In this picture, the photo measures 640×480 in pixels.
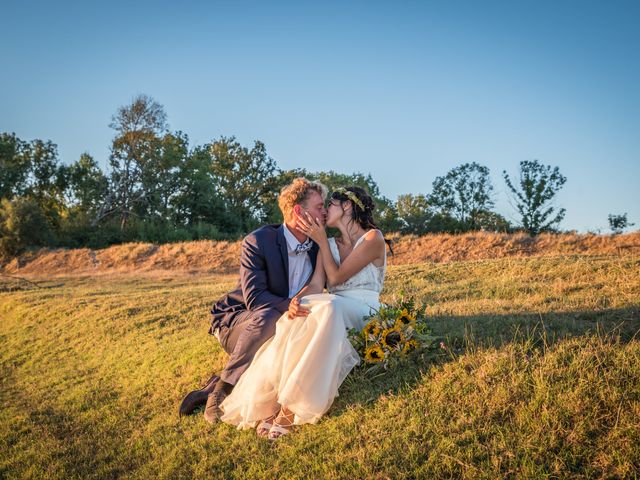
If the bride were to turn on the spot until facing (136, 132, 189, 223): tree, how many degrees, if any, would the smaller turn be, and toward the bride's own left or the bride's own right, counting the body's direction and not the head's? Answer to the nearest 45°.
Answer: approximately 135° to the bride's own right

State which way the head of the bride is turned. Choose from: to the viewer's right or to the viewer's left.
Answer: to the viewer's left

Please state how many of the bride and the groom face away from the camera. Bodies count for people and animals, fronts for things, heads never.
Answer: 0

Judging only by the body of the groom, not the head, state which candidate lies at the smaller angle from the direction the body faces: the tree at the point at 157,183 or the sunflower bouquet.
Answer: the sunflower bouquet

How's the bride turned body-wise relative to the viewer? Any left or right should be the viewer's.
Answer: facing the viewer and to the left of the viewer

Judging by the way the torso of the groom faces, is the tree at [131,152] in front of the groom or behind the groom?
behind

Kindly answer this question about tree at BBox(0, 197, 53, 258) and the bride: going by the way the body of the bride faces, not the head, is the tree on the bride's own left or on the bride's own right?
on the bride's own right

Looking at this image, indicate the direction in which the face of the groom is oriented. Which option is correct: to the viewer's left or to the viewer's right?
to the viewer's right

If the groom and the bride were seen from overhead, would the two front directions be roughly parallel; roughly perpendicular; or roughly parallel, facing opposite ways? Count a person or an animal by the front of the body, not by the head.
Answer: roughly perpendicular

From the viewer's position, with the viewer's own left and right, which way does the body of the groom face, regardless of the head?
facing the viewer and to the right of the viewer
